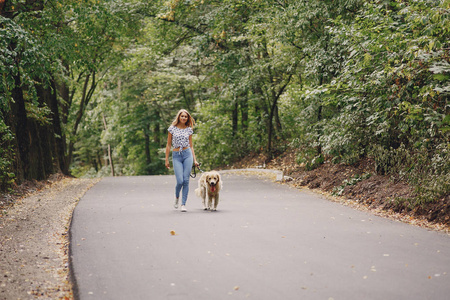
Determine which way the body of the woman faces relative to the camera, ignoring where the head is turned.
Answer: toward the camera

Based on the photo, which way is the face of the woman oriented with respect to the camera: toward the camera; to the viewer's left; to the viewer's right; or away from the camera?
toward the camera
